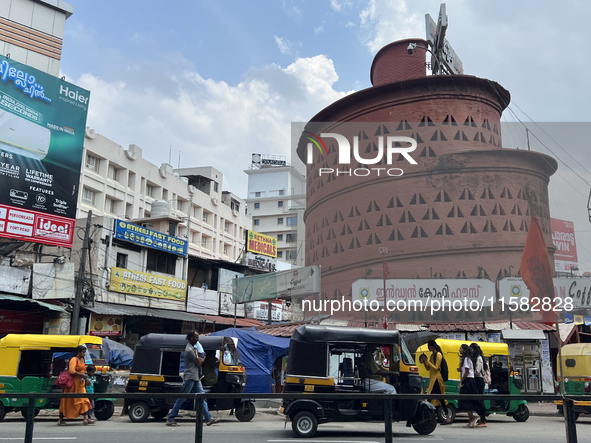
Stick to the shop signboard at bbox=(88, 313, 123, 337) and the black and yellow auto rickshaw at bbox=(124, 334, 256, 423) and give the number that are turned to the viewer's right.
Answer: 1

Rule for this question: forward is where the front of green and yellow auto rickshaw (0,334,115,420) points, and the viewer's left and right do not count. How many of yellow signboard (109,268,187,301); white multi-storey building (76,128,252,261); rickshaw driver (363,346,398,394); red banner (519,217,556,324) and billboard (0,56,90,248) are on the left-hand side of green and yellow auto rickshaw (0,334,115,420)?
3

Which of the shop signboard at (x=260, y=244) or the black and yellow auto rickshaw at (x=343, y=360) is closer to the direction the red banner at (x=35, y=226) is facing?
the black and yellow auto rickshaw

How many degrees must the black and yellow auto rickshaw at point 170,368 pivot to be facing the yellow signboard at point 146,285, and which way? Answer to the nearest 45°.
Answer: approximately 90° to its left

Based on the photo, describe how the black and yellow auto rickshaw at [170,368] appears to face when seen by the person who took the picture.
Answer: facing to the right of the viewer

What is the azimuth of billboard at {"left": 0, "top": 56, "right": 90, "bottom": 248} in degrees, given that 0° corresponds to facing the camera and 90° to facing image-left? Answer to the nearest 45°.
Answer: approximately 315°

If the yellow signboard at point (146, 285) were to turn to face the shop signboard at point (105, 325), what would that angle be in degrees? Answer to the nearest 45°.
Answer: approximately 90° to its right

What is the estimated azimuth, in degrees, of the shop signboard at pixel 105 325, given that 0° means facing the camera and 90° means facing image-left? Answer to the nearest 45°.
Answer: approximately 0°
